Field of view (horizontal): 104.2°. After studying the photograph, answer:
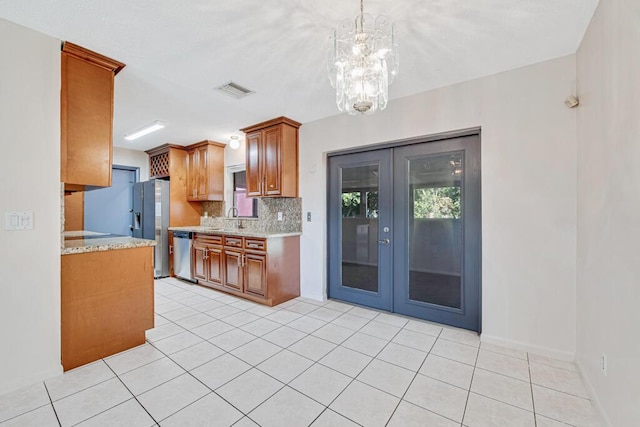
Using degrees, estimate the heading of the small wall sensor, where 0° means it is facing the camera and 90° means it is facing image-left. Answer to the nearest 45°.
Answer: approximately 45°

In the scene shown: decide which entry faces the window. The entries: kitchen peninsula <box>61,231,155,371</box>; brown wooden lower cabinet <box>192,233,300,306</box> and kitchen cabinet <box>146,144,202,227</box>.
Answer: the kitchen peninsula

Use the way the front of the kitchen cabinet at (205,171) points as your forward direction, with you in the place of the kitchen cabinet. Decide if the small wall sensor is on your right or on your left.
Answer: on your left

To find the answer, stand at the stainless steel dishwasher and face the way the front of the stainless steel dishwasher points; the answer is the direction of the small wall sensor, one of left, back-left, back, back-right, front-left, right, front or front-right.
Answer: left

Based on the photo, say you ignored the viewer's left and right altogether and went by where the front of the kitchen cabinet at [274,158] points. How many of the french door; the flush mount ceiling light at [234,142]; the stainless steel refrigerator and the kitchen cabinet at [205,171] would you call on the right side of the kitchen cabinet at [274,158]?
3

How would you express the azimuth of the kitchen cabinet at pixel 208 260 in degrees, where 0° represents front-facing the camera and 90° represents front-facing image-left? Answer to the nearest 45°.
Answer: approximately 45°

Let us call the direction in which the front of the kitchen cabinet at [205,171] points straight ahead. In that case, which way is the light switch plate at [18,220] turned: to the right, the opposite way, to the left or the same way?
to the left

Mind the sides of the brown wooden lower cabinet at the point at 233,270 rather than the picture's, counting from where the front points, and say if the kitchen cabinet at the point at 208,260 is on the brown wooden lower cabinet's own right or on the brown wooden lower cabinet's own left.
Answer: on the brown wooden lower cabinet's own right

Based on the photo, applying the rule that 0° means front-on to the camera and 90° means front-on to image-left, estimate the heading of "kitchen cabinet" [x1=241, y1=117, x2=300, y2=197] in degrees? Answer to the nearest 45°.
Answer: approximately 45°

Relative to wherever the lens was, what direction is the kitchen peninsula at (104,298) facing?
facing away from the viewer and to the right of the viewer

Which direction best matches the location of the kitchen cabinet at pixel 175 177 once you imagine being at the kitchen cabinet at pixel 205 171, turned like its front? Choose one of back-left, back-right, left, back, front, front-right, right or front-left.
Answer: right

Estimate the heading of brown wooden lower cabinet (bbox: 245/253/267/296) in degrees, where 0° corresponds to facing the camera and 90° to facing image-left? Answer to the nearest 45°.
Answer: approximately 45°
